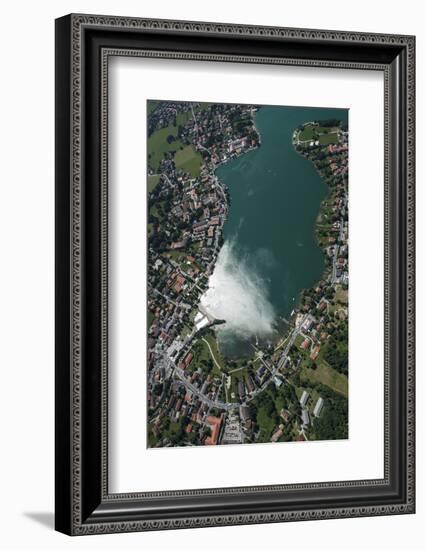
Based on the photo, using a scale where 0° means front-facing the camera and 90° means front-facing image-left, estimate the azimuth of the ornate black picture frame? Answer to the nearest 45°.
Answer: approximately 315°
